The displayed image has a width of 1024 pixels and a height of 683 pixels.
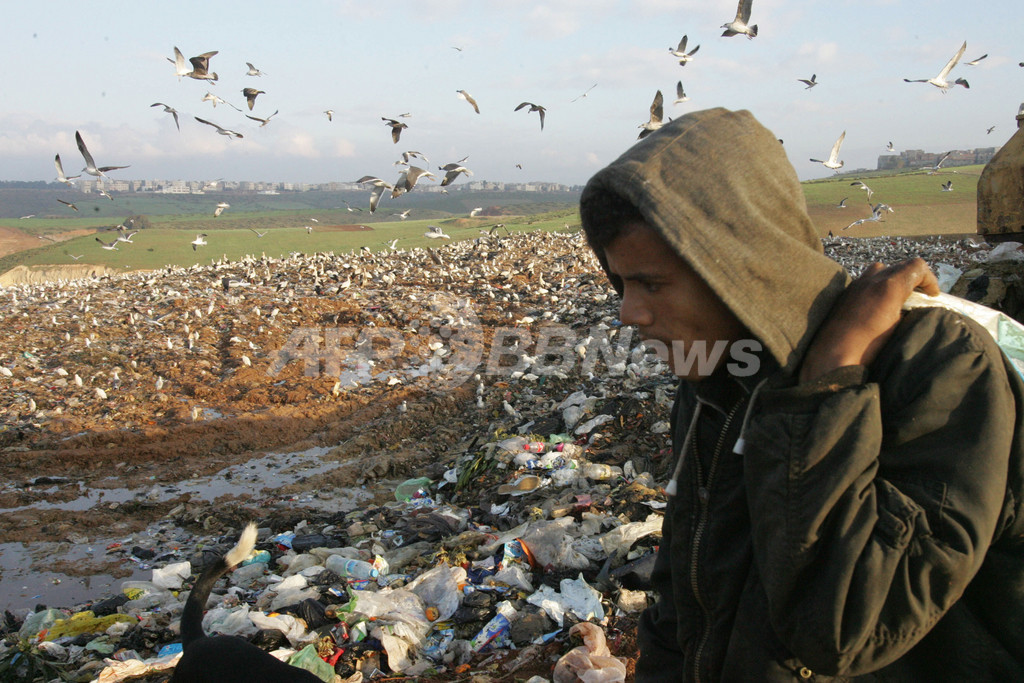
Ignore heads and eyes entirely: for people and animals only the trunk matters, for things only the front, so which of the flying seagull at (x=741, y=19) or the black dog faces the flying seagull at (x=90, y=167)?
the flying seagull at (x=741, y=19)

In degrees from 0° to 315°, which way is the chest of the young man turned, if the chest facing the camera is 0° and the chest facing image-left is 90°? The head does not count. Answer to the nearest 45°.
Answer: approximately 45°

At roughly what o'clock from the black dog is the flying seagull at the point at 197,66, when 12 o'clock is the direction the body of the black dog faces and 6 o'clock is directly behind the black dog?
The flying seagull is roughly at 9 o'clock from the black dog.

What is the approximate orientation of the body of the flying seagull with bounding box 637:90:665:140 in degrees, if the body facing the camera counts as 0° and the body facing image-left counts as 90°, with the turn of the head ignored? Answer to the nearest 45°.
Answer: approximately 90°

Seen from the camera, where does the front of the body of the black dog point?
to the viewer's right

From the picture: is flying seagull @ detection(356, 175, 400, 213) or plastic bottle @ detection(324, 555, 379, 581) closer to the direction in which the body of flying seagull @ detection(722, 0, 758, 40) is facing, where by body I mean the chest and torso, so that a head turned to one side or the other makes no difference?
the flying seagull

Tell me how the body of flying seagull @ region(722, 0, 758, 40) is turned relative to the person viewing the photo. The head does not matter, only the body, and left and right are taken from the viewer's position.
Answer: facing to the left of the viewer

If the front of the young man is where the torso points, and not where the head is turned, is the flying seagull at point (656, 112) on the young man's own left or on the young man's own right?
on the young man's own right

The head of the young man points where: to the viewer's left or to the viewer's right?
to the viewer's left
